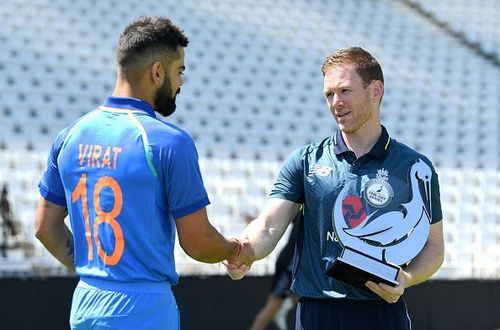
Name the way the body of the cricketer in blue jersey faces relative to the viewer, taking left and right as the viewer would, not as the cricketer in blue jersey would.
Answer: facing away from the viewer and to the right of the viewer
